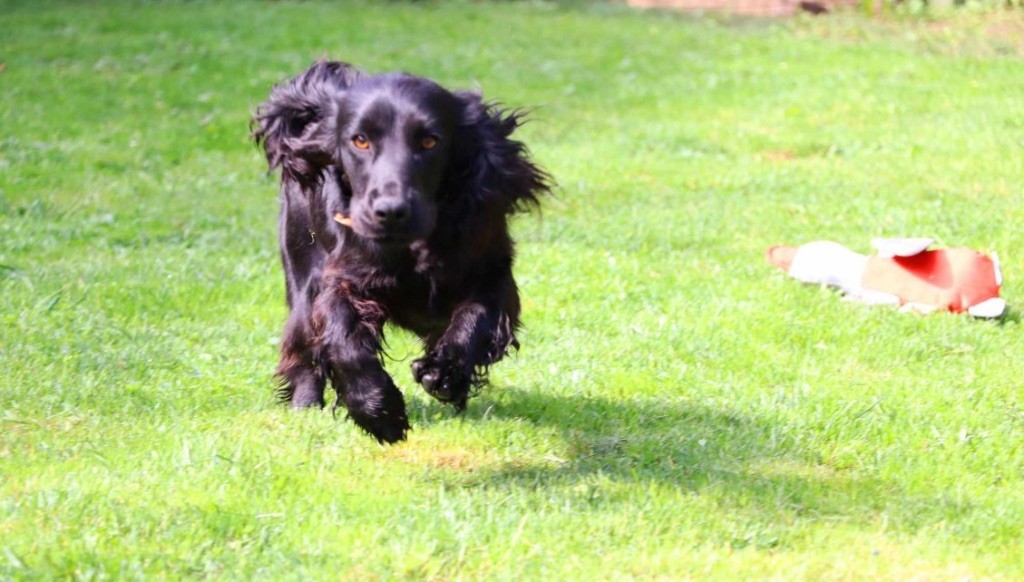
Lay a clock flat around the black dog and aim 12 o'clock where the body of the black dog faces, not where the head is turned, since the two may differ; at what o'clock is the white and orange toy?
The white and orange toy is roughly at 8 o'clock from the black dog.

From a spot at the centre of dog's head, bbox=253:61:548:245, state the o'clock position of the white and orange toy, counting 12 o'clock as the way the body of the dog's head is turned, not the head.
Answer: The white and orange toy is roughly at 8 o'clock from the dog's head.

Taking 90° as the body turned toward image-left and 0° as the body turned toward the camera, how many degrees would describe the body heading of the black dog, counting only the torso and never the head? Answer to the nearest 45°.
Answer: approximately 0°

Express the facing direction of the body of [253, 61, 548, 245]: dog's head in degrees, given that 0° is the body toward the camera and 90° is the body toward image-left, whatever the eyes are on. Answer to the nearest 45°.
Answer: approximately 0°
